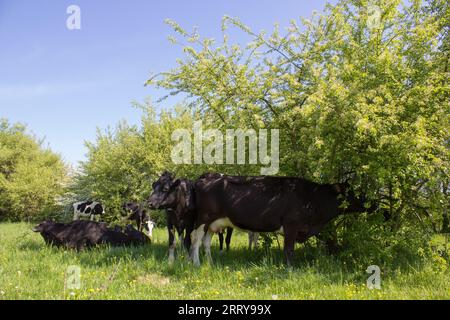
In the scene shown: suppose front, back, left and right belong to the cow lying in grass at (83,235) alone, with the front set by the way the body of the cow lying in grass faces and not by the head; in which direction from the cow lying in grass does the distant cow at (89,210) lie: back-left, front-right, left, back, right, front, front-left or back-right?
right

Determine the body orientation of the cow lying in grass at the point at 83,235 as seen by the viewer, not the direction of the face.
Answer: to the viewer's left

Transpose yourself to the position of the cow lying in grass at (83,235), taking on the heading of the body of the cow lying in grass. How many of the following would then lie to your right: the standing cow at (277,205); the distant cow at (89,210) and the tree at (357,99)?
1

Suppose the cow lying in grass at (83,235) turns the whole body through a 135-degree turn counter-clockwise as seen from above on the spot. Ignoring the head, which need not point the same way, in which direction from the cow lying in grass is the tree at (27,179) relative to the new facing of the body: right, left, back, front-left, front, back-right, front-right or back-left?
back-left

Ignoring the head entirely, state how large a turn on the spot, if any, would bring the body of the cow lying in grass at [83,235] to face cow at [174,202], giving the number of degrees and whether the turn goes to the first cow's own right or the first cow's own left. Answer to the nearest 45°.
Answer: approximately 135° to the first cow's own left
